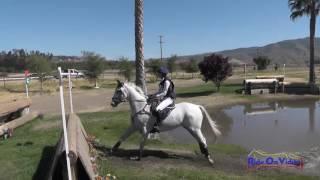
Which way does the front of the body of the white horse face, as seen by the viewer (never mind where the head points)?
to the viewer's left

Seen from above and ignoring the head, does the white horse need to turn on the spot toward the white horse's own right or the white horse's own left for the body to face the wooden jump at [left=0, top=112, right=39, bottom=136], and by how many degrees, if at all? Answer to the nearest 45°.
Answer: approximately 45° to the white horse's own right

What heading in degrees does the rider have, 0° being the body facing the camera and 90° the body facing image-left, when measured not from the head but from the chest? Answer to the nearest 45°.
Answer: approximately 90°

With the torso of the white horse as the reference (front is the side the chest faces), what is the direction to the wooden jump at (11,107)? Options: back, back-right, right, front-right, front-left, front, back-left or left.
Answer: front-right

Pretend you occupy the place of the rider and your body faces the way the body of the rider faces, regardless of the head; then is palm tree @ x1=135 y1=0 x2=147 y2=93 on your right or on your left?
on your right

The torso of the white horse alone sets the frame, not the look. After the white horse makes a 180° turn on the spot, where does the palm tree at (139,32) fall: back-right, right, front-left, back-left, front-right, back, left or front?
left

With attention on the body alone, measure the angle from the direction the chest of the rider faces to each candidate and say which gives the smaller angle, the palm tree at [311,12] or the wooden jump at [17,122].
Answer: the wooden jump
